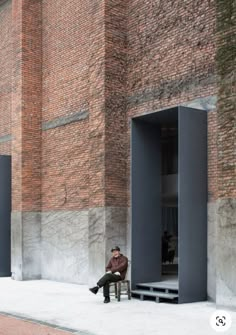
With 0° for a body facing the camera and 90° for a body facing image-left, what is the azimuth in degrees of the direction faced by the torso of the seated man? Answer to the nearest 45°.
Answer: approximately 45°

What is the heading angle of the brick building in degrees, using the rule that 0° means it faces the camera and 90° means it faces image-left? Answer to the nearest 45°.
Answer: approximately 45°

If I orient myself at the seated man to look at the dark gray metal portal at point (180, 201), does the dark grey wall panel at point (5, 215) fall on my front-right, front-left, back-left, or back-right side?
back-left
